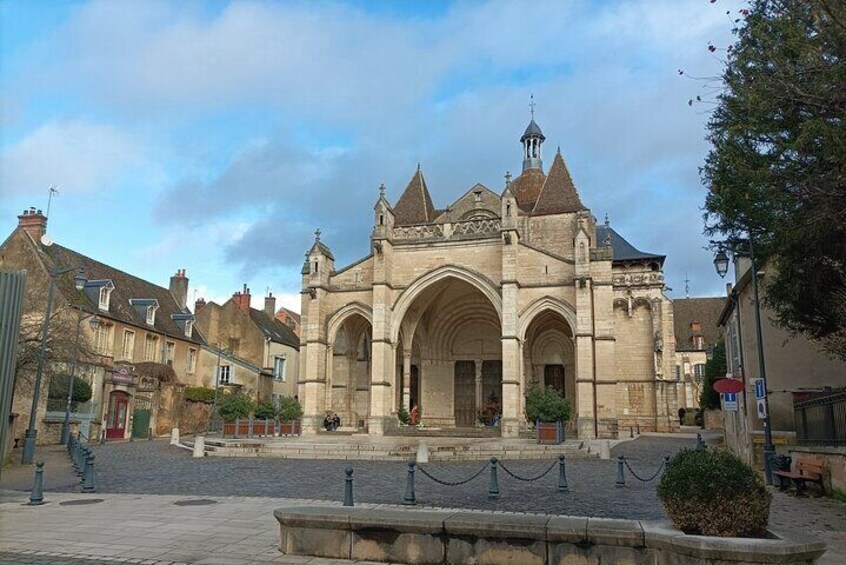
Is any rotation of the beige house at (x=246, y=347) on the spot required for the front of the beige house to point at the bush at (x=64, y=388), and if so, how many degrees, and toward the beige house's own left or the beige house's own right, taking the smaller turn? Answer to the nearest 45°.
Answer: approximately 90° to the beige house's own right

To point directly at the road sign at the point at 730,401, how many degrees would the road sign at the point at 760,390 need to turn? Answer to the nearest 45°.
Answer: approximately 180°

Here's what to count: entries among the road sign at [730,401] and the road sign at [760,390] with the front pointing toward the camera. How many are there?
2

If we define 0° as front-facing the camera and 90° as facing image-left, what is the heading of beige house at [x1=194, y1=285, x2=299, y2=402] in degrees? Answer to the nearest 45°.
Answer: approximately 315°

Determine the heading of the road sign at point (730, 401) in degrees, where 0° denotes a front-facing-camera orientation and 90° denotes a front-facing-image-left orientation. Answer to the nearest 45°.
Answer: approximately 0°

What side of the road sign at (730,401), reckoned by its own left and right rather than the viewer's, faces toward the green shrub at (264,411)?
right

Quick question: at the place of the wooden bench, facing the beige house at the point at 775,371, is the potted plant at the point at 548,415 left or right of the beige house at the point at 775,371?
left

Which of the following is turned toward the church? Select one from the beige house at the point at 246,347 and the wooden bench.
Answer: the beige house

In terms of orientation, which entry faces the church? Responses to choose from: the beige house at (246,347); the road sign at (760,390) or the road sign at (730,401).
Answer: the beige house

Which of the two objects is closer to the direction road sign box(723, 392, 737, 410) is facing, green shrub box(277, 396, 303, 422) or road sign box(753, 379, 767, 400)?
the road sign
